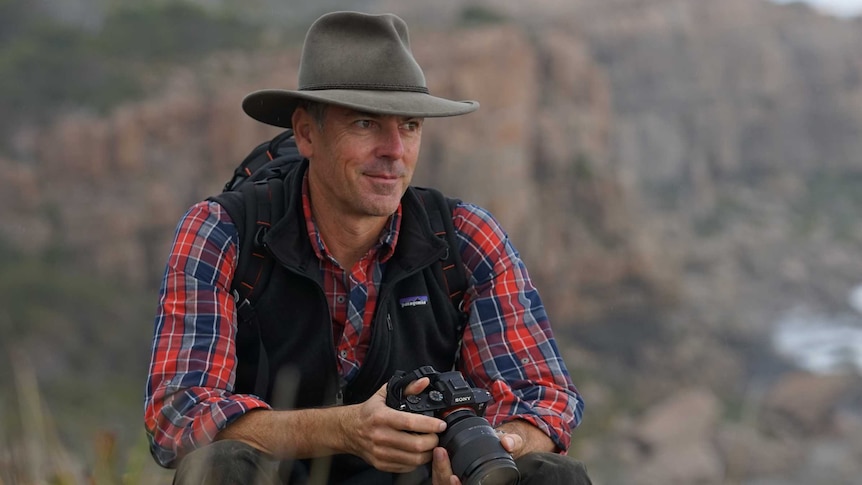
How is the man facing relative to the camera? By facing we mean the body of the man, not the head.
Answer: toward the camera

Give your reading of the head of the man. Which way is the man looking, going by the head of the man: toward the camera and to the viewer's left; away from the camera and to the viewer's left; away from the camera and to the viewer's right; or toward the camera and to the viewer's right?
toward the camera and to the viewer's right
